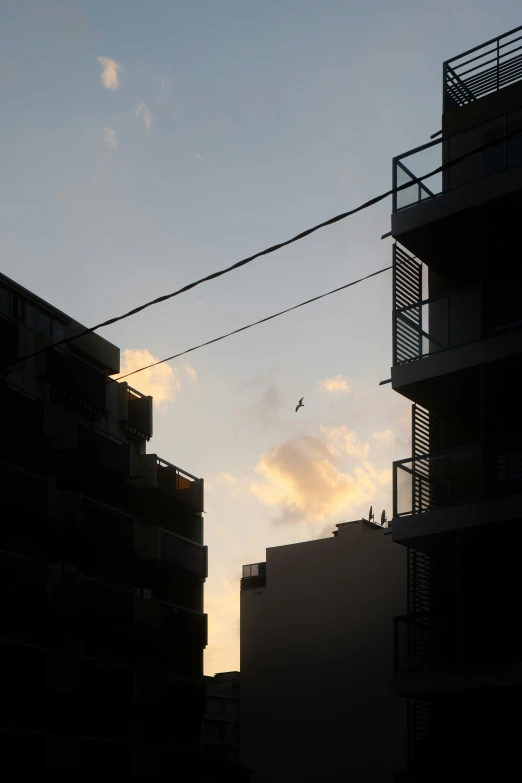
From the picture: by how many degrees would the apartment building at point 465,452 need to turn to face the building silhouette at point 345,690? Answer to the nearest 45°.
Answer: approximately 135° to its right

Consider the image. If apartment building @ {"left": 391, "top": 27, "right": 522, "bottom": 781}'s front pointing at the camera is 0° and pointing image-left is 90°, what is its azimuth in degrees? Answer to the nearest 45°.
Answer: approximately 45°

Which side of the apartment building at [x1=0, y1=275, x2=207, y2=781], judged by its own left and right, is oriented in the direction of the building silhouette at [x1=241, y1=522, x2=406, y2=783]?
left

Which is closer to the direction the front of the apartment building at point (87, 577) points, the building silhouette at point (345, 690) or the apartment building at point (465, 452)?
the apartment building

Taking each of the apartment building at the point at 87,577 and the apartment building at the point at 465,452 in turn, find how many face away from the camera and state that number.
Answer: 0

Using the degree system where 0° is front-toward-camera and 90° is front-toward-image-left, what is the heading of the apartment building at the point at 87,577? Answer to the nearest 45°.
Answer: approximately 315°
